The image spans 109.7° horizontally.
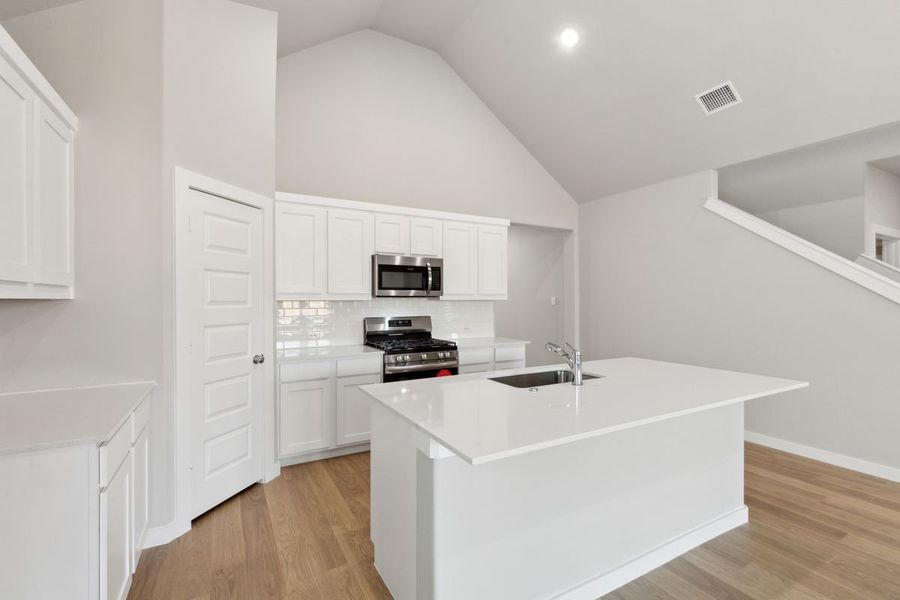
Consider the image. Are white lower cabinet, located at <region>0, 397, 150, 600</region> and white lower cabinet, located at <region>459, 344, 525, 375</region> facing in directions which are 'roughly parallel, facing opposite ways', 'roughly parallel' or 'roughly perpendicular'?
roughly perpendicular

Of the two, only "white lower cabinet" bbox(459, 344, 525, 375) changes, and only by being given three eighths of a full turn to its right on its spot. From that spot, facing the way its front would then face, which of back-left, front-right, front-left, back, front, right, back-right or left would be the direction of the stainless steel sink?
left

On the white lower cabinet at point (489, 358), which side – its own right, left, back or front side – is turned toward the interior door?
right

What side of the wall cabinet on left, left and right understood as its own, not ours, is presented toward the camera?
right

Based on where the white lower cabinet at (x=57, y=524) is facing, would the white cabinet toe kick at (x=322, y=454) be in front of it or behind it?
in front

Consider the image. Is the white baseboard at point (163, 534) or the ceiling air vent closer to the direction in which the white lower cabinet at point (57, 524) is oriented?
the ceiling air vent

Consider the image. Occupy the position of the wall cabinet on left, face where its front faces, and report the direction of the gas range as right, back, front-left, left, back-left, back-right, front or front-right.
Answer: front

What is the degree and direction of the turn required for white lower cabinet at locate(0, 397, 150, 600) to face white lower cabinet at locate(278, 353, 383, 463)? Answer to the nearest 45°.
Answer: approximately 45° to its left

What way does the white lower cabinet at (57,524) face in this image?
to the viewer's right

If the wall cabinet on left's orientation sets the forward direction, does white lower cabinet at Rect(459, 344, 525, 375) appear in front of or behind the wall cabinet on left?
in front

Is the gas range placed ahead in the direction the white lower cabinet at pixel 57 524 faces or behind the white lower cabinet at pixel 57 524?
ahead

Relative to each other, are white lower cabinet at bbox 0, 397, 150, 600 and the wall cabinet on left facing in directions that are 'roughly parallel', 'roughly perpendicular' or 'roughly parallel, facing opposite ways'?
roughly parallel

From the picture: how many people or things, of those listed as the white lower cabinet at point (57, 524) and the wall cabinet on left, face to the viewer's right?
2
